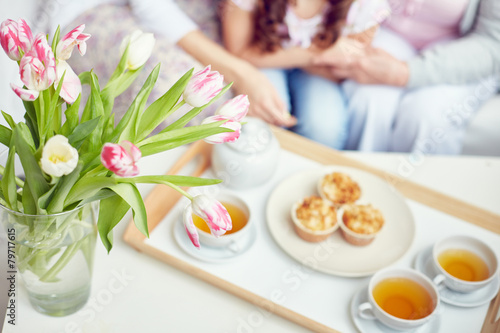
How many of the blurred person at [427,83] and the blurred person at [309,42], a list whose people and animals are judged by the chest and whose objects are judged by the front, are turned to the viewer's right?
0

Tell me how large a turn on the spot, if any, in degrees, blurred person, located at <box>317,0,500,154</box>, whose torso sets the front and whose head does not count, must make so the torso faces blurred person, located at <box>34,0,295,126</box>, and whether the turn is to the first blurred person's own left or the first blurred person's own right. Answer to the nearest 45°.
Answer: approximately 45° to the first blurred person's own right

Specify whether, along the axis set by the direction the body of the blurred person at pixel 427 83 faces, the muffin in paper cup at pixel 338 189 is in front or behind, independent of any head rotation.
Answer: in front

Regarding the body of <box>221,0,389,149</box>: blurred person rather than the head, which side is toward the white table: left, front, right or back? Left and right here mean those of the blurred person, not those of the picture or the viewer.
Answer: front

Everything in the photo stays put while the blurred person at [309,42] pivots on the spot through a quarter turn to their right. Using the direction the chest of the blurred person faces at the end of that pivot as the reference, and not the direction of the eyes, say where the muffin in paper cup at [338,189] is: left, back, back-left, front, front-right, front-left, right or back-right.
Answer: left

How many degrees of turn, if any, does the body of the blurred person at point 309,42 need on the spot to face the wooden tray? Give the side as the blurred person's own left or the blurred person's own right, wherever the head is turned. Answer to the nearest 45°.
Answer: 0° — they already face it

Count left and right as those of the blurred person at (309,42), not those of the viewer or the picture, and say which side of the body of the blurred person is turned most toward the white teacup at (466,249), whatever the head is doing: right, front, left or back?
front

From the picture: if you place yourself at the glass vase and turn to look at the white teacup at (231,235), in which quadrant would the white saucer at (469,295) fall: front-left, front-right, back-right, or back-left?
front-right

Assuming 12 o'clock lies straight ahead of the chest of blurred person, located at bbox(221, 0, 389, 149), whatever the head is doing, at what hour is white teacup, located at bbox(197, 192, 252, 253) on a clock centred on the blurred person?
The white teacup is roughly at 12 o'clock from the blurred person.

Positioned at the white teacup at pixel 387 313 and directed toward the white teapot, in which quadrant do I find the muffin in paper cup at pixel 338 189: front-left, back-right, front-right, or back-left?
front-right

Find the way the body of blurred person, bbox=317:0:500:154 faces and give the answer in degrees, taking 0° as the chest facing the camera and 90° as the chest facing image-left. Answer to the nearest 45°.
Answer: approximately 45°

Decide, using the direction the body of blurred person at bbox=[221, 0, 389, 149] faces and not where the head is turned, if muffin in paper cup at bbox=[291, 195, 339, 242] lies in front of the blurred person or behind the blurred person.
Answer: in front

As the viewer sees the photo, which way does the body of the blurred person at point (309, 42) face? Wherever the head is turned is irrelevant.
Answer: toward the camera
